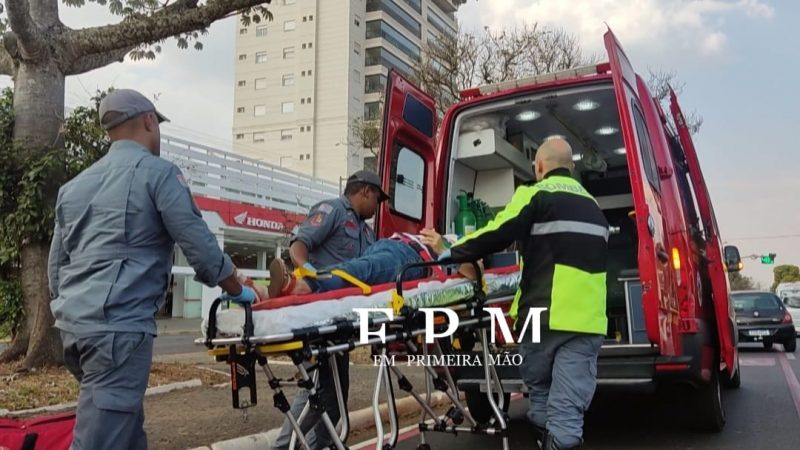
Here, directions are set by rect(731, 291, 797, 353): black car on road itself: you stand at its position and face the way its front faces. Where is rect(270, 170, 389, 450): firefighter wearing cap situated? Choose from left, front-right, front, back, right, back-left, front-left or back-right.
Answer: back

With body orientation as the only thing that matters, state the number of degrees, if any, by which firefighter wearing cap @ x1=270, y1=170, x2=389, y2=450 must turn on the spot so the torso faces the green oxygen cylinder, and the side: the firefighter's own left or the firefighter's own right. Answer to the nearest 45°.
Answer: approximately 90° to the firefighter's own left

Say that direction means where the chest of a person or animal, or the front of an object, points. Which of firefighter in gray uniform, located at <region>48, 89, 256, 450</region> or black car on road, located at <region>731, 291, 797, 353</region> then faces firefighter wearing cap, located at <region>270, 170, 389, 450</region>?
the firefighter in gray uniform

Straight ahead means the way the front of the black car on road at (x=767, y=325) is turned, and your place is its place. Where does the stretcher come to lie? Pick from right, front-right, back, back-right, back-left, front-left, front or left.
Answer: back

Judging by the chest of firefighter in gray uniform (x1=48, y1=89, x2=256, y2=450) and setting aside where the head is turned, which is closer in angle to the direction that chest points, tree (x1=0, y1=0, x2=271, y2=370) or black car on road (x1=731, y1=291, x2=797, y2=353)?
the black car on road

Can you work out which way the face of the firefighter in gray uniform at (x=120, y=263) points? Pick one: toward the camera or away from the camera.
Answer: away from the camera

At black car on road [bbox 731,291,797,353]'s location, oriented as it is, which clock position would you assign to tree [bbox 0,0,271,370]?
The tree is roughly at 7 o'clock from the black car on road.

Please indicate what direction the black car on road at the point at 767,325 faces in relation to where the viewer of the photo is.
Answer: facing away from the viewer

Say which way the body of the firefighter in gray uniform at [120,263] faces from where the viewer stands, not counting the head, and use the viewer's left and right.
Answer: facing away from the viewer and to the right of the viewer

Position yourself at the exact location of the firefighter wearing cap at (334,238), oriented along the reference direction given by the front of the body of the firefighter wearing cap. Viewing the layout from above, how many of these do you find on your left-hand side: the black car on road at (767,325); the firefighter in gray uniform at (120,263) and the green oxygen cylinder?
2

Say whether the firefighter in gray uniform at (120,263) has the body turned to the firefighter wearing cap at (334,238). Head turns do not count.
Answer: yes

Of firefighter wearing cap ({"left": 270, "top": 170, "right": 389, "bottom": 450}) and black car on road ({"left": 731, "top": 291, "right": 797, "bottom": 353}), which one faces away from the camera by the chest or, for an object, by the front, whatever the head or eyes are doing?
the black car on road
